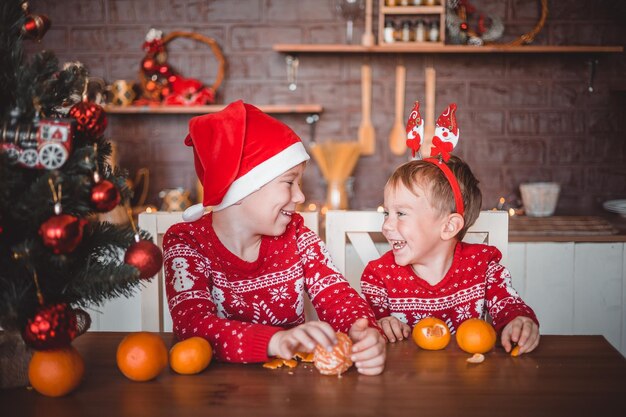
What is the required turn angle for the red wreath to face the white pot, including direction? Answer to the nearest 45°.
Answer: approximately 90° to its left

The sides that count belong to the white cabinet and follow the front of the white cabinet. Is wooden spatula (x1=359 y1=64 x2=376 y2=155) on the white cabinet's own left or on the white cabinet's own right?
on the white cabinet's own right

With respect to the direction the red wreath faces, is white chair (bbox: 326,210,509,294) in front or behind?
in front

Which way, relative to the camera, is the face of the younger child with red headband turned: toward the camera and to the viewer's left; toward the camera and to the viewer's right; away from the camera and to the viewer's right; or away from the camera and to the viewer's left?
toward the camera and to the viewer's left

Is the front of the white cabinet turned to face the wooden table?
yes

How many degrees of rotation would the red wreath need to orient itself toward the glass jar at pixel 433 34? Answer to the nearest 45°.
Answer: approximately 90° to its left

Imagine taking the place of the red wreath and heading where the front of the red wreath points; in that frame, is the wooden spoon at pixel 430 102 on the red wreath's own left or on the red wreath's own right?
on the red wreath's own left

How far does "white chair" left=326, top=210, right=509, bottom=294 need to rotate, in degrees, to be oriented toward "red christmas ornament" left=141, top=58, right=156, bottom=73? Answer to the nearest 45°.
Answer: approximately 135° to its right

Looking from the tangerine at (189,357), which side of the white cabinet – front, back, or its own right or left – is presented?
front

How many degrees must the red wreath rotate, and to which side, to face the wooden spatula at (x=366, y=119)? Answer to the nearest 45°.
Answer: approximately 90° to its left

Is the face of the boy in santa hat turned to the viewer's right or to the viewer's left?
to the viewer's right
